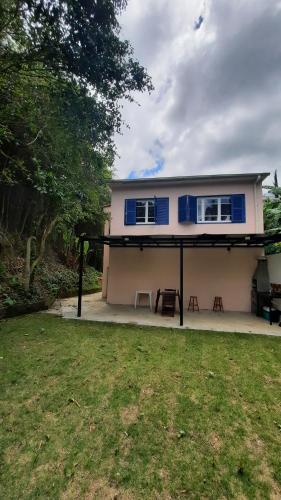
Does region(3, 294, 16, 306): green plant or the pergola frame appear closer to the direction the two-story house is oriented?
the pergola frame
